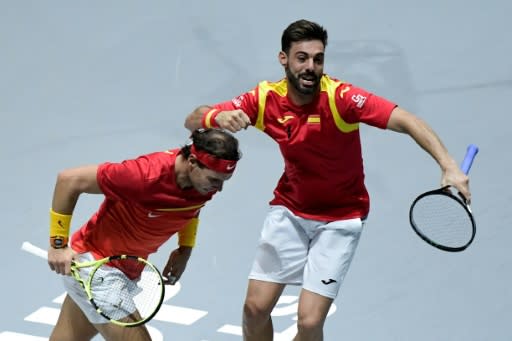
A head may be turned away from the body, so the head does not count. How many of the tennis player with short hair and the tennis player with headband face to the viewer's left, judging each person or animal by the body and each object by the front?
0

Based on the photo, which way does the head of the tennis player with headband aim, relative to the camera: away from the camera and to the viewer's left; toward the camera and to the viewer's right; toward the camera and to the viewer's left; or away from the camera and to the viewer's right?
toward the camera and to the viewer's right

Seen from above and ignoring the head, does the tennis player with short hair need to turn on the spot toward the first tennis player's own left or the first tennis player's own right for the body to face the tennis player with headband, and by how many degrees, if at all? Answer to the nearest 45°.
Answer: approximately 45° to the first tennis player's own right

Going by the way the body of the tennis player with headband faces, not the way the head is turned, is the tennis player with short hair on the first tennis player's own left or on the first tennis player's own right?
on the first tennis player's own left

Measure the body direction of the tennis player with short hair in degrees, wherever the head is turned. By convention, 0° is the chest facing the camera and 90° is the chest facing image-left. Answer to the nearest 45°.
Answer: approximately 0°

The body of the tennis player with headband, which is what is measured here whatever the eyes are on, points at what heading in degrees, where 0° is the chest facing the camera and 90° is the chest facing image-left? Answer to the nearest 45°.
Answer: approximately 315°
